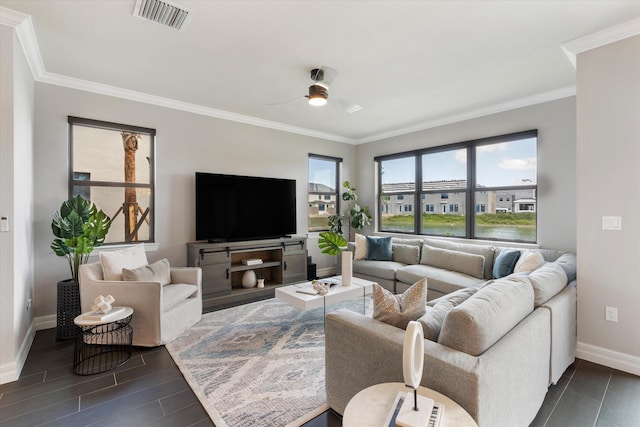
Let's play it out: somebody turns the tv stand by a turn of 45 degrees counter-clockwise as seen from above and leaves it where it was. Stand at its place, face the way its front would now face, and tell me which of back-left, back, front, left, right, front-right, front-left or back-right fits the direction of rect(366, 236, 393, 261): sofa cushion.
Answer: front

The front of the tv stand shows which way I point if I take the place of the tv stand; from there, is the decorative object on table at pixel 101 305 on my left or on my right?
on my right

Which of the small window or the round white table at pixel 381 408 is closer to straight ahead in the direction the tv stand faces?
the round white table

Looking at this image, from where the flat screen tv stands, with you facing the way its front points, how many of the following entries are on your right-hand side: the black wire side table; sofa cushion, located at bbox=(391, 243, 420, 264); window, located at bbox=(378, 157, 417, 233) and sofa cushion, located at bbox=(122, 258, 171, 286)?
2

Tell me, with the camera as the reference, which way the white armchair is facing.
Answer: facing the viewer and to the right of the viewer

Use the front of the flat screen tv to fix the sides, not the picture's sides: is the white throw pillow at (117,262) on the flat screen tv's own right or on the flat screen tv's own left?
on the flat screen tv's own right

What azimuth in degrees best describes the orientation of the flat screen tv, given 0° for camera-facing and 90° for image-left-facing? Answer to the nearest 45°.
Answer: approximately 315°

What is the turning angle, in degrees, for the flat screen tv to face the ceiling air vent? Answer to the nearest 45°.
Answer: approximately 45° to its right

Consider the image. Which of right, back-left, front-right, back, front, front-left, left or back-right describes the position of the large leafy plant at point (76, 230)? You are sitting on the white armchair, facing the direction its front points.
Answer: back

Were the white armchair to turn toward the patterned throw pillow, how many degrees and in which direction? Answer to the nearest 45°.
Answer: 0° — it already faces it

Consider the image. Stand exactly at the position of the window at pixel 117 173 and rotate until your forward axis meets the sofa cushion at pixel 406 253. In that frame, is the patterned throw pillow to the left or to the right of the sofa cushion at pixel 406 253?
right

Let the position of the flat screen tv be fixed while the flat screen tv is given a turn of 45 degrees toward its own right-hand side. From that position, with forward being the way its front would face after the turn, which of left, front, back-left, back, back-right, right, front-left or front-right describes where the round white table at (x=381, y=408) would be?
front

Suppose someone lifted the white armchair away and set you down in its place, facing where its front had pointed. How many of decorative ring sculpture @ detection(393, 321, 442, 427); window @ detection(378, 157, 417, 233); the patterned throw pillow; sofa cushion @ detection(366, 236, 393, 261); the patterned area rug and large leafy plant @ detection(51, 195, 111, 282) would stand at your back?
1
